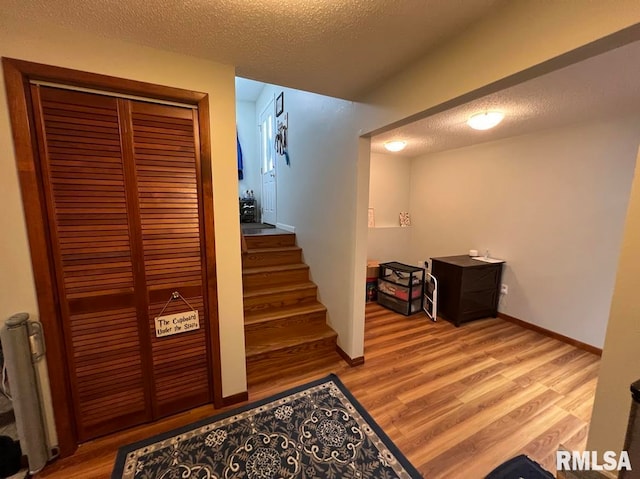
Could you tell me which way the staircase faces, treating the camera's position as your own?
facing the viewer and to the right of the viewer

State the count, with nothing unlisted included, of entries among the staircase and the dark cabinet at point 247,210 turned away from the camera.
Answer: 0

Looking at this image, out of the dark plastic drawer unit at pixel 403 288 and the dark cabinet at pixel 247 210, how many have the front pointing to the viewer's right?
0

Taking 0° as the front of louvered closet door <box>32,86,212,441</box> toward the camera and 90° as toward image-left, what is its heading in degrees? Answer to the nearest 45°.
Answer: approximately 315°

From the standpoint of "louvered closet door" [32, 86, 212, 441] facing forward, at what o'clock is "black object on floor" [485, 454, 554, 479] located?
The black object on floor is roughly at 12 o'clock from the louvered closet door.

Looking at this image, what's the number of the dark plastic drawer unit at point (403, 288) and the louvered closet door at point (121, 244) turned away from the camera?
0

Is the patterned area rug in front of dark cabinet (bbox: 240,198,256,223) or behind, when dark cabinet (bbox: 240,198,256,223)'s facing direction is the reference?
in front

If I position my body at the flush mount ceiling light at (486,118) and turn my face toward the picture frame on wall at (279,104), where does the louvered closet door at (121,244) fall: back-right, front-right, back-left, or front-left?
front-left

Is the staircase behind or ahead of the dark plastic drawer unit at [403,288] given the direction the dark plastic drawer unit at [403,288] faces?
ahead

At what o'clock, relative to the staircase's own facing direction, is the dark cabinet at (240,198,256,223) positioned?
The dark cabinet is roughly at 7 o'clock from the staircase.

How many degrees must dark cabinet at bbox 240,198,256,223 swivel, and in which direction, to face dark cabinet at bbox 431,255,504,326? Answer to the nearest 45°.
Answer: approximately 45° to its left

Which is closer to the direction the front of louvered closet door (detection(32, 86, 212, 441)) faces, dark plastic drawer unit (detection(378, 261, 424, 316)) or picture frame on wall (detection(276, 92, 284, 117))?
the dark plastic drawer unit

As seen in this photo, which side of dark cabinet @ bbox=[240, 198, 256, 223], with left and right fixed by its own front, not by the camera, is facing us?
front
